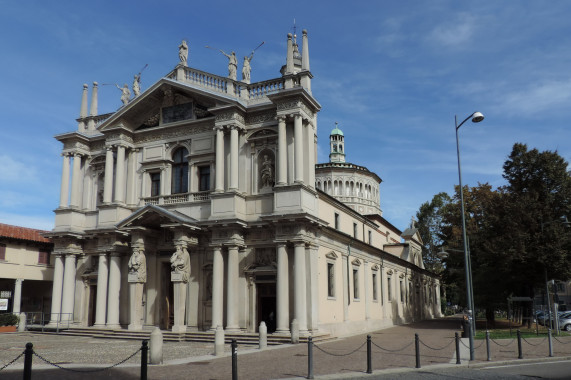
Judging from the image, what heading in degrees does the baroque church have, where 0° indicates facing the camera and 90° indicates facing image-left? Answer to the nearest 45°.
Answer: approximately 45°

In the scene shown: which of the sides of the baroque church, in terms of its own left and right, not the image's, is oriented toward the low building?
right

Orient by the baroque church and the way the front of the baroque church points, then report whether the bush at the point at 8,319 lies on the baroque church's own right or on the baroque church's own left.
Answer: on the baroque church's own right
